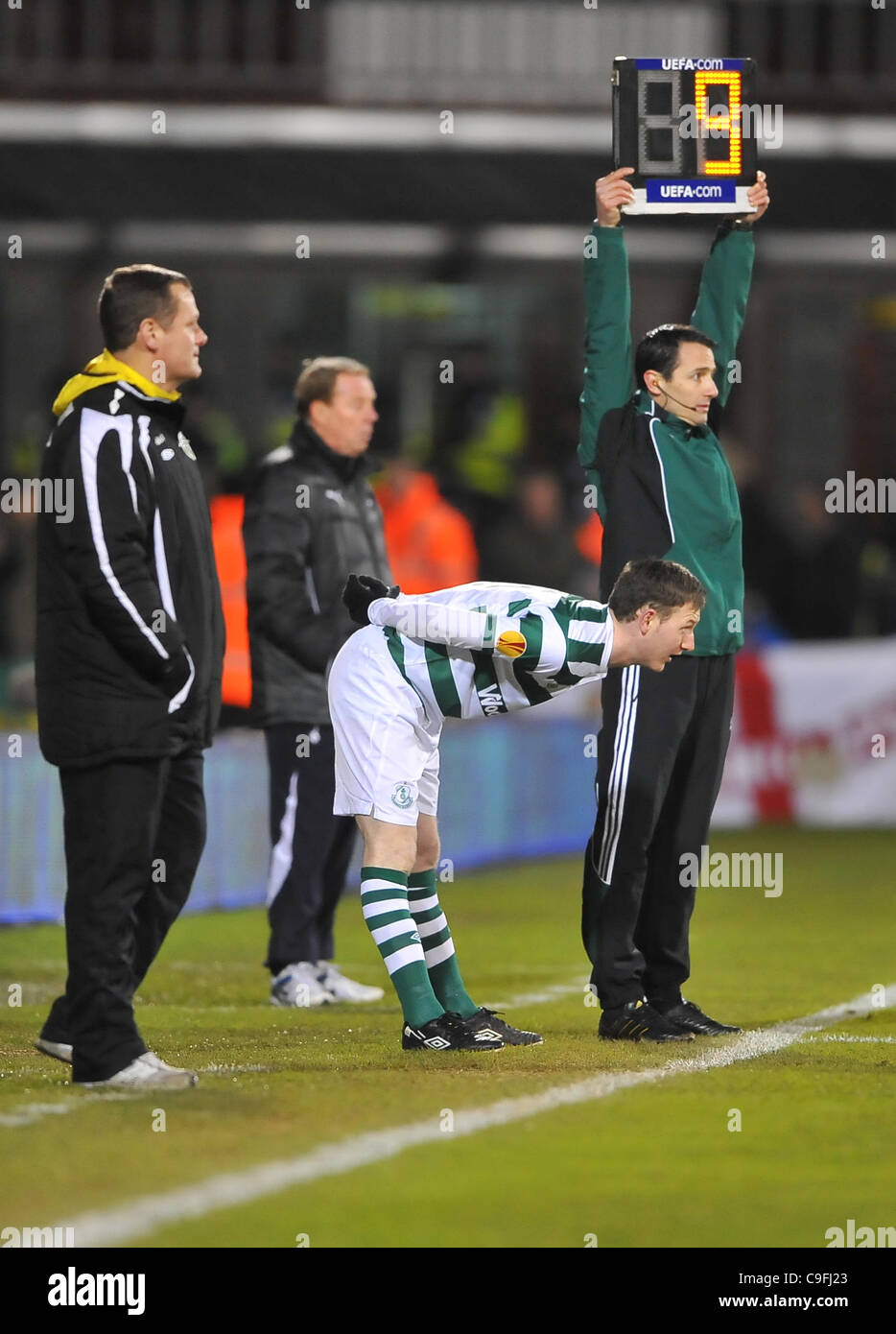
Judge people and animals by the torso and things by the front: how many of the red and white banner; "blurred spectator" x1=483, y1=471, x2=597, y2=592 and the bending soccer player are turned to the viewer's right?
1

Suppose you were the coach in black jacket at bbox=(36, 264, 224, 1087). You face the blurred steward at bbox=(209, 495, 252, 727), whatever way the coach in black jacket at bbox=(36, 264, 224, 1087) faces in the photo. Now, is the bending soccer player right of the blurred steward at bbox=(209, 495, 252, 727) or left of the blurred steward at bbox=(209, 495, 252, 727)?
right

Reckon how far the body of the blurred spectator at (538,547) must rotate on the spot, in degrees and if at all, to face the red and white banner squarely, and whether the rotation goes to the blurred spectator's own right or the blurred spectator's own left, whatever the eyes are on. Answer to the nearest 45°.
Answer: approximately 90° to the blurred spectator's own left

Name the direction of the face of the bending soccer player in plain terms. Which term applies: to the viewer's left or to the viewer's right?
to the viewer's right

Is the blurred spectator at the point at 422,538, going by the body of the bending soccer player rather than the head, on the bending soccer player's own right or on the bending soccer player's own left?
on the bending soccer player's own left

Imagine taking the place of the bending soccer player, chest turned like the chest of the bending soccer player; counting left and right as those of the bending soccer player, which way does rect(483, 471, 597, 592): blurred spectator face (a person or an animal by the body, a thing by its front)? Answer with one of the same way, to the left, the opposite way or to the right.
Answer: to the right

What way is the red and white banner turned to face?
toward the camera

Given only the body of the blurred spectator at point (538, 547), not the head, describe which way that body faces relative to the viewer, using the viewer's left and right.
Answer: facing the viewer

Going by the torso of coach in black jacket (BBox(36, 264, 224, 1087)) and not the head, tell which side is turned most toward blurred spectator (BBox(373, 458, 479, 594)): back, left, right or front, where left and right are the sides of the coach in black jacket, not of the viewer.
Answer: left

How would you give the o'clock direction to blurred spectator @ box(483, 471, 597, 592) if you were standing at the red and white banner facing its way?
The blurred spectator is roughly at 3 o'clock from the red and white banner.

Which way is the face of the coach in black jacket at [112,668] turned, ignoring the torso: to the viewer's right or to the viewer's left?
to the viewer's right

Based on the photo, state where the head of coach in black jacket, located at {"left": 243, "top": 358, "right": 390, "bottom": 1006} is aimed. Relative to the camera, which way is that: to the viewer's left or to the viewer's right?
to the viewer's right

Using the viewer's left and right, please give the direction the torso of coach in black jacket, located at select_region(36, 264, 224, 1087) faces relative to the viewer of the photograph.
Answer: facing to the right of the viewer

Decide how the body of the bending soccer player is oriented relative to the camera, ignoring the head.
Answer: to the viewer's right
